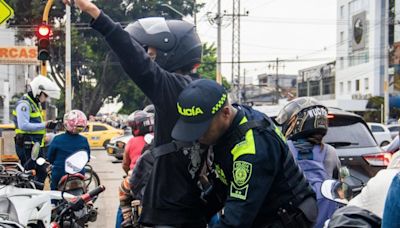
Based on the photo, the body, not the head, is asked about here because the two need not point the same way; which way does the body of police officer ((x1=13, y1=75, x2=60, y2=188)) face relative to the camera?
to the viewer's right

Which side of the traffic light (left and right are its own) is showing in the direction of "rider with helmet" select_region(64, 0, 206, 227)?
front

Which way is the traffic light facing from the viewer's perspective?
toward the camera

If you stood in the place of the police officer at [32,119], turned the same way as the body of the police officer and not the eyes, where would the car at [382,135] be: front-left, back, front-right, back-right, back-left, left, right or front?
front-left

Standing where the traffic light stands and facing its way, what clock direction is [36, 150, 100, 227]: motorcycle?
The motorcycle is roughly at 12 o'clock from the traffic light.

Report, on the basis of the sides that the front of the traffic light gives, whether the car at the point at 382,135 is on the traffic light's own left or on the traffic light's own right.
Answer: on the traffic light's own left

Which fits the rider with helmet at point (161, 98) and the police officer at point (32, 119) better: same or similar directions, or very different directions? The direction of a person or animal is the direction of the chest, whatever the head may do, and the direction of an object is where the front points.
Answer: very different directions

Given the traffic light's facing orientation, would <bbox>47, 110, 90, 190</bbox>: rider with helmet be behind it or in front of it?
in front

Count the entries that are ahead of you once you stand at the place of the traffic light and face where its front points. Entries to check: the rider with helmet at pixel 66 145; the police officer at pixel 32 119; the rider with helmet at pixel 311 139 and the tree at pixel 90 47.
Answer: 3
